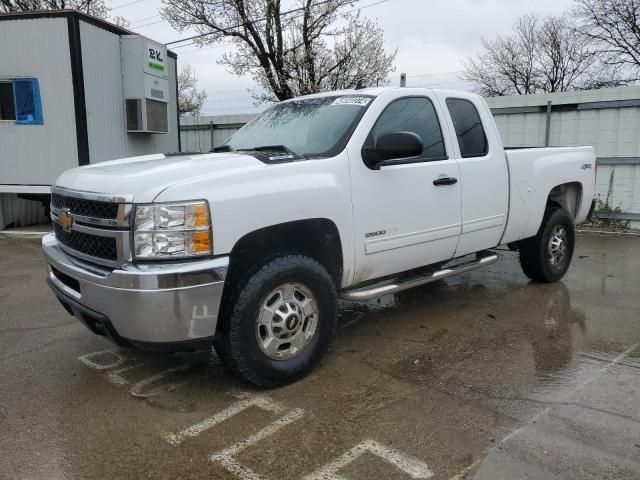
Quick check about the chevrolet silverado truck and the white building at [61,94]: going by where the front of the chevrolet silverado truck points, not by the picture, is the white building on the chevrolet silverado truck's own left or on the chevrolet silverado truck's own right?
on the chevrolet silverado truck's own right

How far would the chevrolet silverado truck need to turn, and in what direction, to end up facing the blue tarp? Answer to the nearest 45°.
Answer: approximately 90° to its right

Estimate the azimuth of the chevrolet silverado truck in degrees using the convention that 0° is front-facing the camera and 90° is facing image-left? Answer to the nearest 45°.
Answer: approximately 45°
